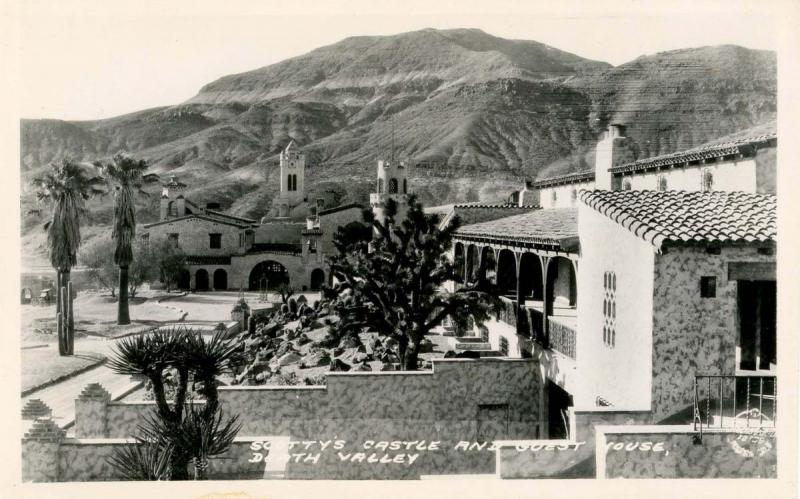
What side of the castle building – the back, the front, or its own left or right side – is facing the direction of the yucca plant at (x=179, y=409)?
front

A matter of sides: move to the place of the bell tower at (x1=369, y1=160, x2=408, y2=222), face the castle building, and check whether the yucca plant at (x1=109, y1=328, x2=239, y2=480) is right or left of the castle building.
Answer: left

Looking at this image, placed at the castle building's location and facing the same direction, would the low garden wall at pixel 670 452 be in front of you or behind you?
in front

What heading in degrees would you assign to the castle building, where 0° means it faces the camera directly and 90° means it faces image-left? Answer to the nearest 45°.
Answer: approximately 0°

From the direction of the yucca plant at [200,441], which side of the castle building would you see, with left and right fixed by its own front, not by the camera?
front

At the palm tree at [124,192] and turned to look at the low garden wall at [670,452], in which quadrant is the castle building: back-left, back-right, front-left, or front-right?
back-left

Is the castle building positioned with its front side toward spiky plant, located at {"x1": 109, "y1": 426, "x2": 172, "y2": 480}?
yes
